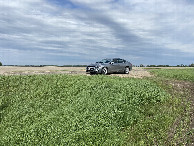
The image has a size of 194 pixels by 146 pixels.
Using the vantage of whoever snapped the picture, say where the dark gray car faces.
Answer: facing the viewer and to the left of the viewer
